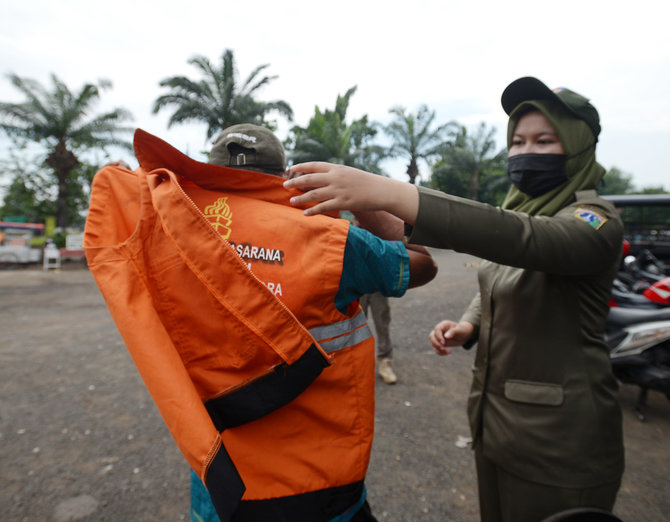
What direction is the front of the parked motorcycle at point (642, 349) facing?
to the viewer's left

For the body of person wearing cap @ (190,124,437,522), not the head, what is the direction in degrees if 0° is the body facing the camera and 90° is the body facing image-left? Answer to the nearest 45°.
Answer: approximately 180°

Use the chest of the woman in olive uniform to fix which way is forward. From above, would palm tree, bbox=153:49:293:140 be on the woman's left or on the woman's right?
on the woman's right

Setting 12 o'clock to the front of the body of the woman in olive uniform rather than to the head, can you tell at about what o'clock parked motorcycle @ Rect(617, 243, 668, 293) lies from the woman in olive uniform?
The parked motorcycle is roughly at 5 o'clock from the woman in olive uniform.

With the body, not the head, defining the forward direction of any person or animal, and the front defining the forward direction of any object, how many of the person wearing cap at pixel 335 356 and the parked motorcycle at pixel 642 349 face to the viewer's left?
1

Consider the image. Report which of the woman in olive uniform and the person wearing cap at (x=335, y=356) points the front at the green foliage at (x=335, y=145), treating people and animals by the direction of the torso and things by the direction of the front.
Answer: the person wearing cap

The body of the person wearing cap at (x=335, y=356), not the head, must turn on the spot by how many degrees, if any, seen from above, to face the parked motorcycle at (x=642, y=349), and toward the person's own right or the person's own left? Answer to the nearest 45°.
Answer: approximately 45° to the person's own right

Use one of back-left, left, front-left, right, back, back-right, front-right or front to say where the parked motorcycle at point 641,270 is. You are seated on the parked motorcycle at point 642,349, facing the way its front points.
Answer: right

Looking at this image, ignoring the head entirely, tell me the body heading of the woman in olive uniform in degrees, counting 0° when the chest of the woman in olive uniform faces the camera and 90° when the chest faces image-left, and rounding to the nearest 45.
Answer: approximately 45°

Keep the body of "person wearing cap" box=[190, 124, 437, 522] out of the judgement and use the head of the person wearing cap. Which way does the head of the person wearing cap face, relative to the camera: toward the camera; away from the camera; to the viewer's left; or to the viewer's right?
away from the camera

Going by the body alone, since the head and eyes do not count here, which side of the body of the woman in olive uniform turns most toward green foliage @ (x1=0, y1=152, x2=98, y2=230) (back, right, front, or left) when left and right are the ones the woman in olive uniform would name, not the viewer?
right

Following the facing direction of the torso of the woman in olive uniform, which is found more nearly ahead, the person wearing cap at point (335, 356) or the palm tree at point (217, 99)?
the person wearing cap
